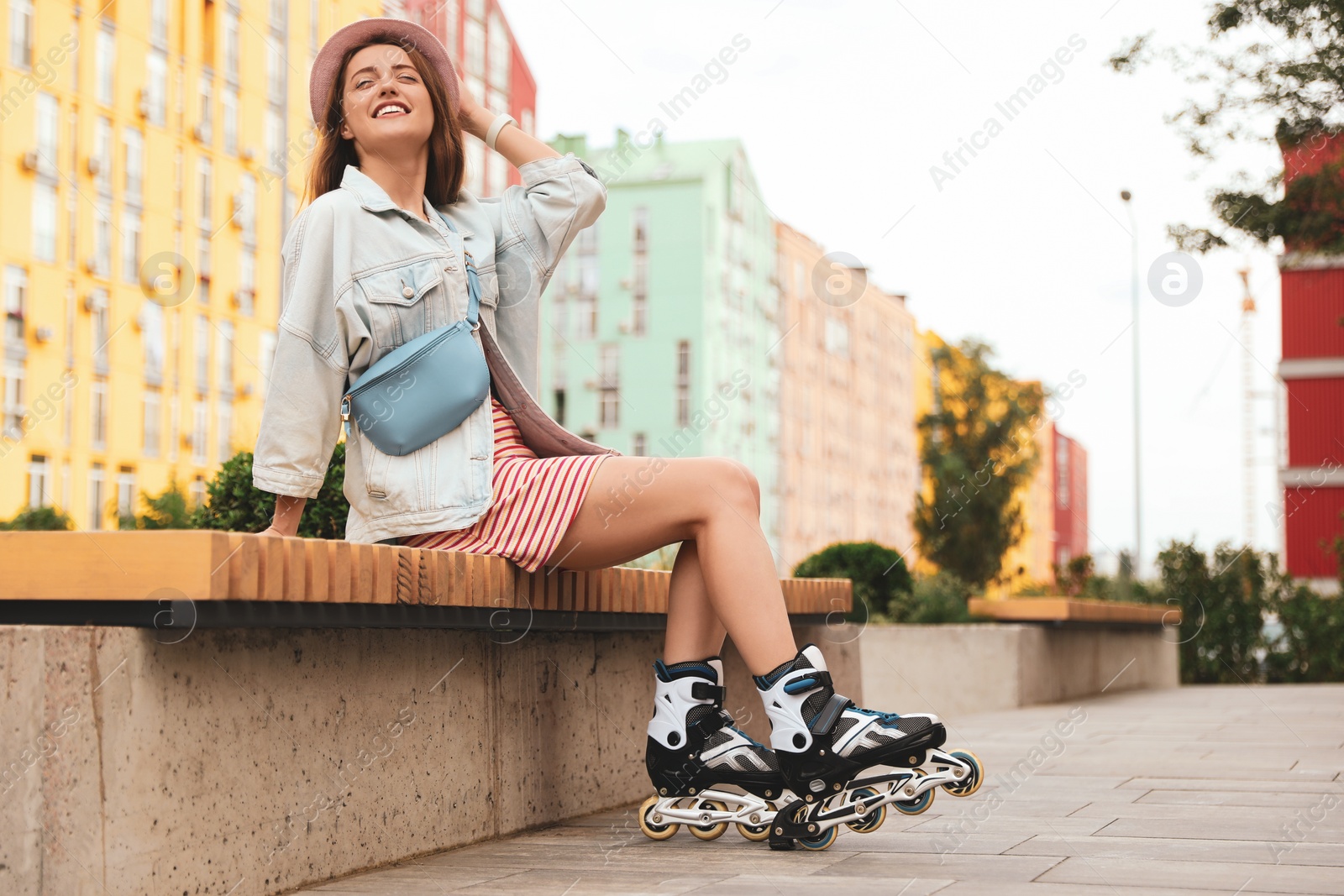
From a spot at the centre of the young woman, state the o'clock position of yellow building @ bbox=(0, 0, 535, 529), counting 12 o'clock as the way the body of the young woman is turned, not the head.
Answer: The yellow building is roughly at 7 o'clock from the young woman.

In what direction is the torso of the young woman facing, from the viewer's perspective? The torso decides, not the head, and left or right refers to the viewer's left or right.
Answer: facing the viewer and to the right of the viewer

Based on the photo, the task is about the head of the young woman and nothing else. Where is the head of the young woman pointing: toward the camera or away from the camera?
toward the camera

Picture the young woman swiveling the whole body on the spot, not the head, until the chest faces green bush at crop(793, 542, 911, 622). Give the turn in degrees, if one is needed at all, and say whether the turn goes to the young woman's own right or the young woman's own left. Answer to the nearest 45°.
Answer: approximately 135° to the young woman's own left

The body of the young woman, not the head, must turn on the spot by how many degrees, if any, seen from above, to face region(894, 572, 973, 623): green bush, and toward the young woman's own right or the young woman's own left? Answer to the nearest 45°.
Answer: approximately 135° to the young woman's own left

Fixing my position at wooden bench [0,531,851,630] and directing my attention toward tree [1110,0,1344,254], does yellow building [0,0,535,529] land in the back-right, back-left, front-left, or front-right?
front-left

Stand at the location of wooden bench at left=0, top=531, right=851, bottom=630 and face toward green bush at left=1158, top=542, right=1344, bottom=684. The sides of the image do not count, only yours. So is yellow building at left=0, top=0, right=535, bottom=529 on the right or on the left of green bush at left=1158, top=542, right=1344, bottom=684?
left

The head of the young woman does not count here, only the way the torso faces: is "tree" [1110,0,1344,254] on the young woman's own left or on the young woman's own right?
on the young woman's own left

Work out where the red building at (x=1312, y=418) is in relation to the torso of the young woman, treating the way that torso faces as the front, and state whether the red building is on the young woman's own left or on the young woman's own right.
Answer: on the young woman's own left

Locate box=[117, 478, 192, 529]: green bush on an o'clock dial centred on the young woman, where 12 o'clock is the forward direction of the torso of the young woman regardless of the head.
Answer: The green bush is roughly at 7 o'clock from the young woman.

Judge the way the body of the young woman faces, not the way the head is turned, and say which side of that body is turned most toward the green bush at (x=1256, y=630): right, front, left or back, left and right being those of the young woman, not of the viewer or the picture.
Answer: left

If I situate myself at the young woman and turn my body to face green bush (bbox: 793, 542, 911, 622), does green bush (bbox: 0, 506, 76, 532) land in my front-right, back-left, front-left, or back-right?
front-left
